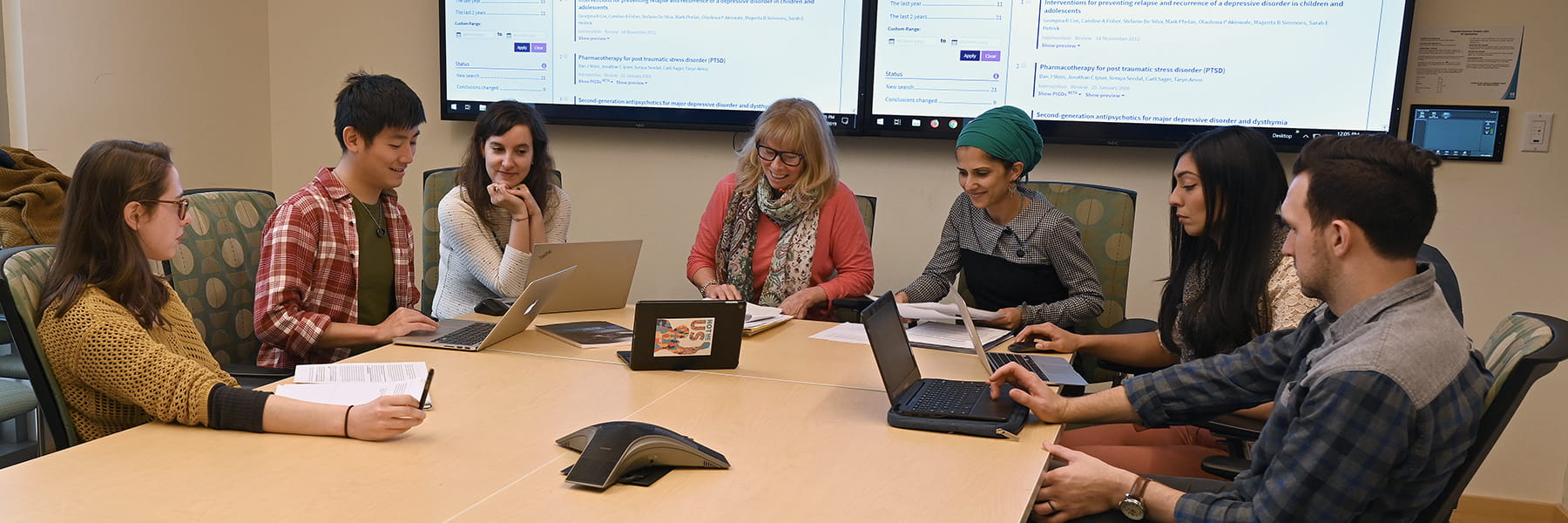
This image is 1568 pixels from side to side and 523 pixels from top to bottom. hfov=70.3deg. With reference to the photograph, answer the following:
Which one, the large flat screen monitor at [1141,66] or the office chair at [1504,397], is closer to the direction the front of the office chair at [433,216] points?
the office chair

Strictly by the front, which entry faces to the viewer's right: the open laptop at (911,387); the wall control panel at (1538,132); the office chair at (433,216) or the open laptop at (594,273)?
the open laptop at (911,387)

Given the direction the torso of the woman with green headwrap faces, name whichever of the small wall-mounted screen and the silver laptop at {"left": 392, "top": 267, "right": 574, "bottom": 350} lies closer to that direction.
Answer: the silver laptop

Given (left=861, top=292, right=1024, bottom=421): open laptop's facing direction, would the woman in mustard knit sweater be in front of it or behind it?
behind

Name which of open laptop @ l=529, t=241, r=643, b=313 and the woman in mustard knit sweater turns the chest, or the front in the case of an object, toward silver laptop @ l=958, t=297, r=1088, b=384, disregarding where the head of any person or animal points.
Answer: the woman in mustard knit sweater

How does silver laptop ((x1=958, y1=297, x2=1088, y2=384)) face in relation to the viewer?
to the viewer's right

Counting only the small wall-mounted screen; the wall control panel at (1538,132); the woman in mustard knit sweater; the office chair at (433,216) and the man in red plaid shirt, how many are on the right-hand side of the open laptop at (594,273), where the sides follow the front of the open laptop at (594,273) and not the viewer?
2

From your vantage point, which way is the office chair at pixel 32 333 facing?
to the viewer's right

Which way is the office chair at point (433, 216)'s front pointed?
toward the camera

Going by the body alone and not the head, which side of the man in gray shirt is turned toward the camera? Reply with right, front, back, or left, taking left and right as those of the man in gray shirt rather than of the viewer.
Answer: left

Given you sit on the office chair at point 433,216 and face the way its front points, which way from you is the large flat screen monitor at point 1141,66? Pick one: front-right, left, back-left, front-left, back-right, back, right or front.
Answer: left

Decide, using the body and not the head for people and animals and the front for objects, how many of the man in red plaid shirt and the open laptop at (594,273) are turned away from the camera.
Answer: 1

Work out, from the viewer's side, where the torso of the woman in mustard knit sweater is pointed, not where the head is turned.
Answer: to the viewer's right

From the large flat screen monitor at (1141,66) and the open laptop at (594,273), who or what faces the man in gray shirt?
the large flat screen monitor

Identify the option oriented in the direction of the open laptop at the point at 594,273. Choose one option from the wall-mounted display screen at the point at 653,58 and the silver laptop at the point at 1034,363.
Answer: the wall-mounted display screen

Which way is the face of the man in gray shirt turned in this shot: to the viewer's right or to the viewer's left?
to the viewer's left

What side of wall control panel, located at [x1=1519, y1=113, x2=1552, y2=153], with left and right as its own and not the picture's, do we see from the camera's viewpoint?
front

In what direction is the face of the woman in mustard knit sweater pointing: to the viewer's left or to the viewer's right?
to the viewer's right

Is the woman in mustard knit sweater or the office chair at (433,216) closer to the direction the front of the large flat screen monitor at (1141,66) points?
the woman in mustard knit sweater
